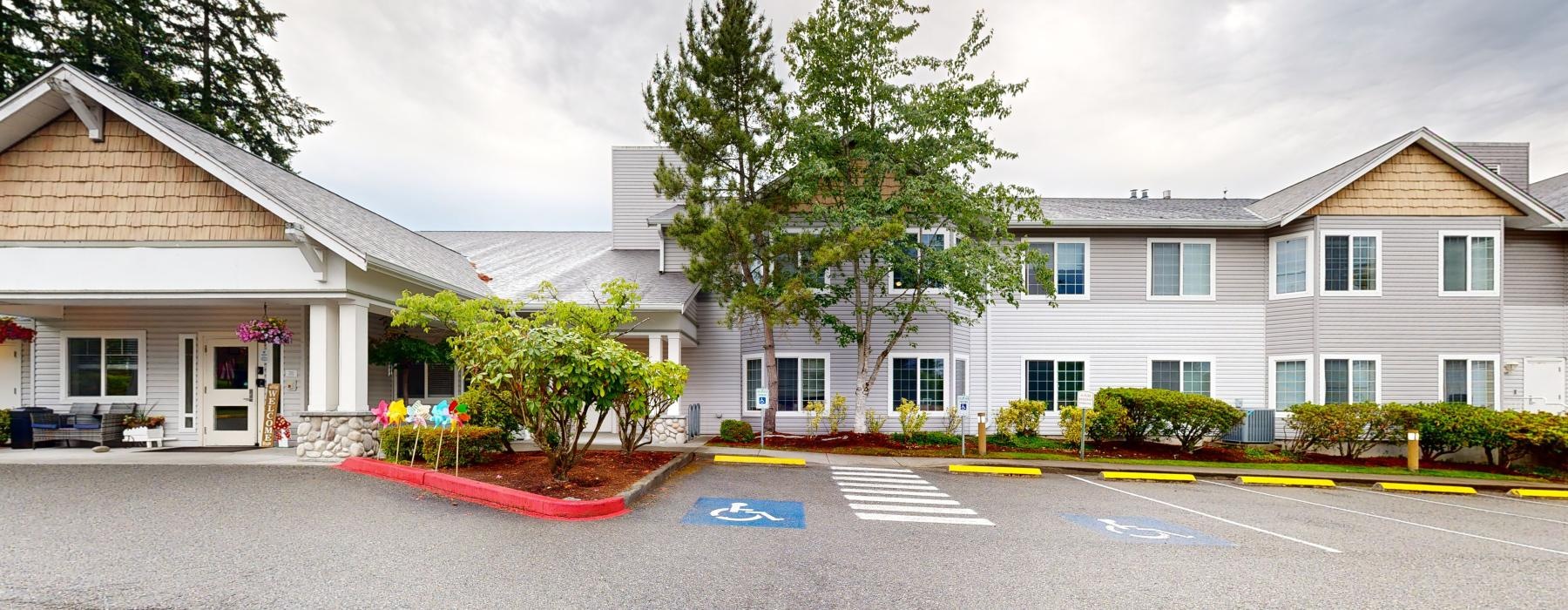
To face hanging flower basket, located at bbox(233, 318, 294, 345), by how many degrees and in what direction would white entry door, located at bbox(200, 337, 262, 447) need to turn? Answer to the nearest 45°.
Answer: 0° — it already faces it

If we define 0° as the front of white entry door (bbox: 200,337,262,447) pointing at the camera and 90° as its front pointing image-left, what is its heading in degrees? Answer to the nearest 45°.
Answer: approximately 0°

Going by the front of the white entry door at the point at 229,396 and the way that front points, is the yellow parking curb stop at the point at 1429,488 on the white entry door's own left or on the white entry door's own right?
on the white entry door's own left

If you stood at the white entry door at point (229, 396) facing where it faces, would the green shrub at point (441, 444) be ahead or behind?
ahead
